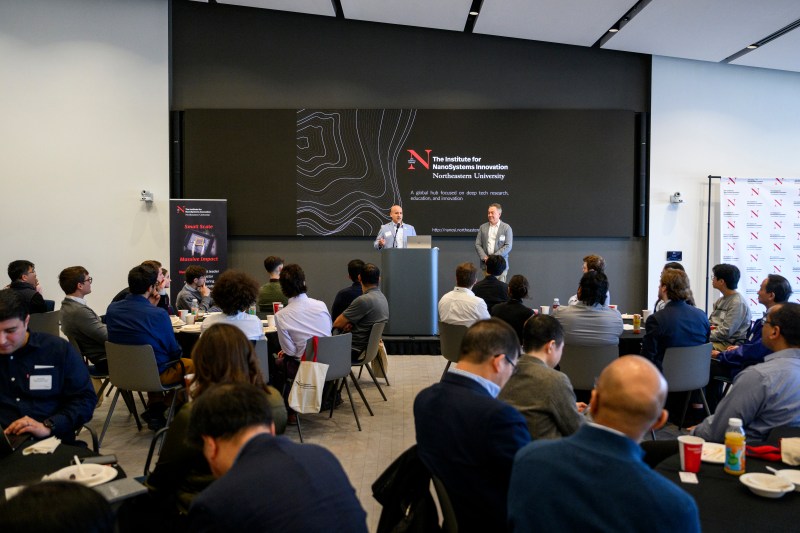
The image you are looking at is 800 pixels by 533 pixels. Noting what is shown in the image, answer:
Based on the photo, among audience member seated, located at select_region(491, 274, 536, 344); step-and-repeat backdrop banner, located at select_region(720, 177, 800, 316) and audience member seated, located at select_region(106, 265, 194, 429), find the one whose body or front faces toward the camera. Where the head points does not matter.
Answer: the step-and-repeat backdrop banner

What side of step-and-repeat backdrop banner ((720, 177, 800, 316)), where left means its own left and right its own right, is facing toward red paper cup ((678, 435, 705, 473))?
front

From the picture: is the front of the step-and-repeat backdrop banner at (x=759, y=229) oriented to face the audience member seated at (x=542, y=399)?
yes

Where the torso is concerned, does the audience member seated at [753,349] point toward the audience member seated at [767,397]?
no

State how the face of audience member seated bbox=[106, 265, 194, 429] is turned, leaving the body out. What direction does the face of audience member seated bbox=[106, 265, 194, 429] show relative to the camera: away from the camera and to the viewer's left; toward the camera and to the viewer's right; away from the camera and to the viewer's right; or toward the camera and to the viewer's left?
away from the camera and to the viewer's right

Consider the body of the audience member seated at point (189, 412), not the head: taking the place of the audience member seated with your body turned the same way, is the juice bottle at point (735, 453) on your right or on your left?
on your right

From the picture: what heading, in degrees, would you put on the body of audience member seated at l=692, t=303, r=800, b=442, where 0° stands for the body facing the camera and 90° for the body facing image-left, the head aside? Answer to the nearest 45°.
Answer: approximately 135°

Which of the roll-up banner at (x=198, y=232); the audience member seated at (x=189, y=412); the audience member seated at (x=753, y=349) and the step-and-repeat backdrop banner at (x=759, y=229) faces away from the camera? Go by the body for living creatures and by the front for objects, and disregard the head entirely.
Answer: the audience member seated at (x=189, y=412)

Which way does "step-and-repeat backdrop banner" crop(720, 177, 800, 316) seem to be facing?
toward the camera

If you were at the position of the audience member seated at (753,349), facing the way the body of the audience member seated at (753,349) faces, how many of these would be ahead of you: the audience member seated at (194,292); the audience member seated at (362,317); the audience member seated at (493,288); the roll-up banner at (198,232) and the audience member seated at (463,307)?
5

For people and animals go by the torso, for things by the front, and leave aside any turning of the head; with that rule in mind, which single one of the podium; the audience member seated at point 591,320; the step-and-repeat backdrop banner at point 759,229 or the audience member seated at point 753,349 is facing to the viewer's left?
the audience member seated at point 753,349

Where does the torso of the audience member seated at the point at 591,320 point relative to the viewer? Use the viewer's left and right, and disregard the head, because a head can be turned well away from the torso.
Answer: facing away from the viewer

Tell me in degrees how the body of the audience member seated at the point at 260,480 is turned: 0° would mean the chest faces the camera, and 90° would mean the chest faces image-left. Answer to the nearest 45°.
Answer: approximately 135°

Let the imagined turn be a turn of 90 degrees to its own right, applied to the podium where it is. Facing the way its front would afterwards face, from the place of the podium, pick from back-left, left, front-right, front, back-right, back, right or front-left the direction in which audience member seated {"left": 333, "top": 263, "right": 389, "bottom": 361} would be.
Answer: left

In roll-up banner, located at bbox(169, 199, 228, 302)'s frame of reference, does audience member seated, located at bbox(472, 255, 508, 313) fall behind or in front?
in front

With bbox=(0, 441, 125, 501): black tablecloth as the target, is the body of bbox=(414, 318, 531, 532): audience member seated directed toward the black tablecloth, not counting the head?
no

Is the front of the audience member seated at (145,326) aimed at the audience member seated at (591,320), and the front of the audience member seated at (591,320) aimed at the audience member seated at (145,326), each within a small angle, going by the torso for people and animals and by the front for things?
no

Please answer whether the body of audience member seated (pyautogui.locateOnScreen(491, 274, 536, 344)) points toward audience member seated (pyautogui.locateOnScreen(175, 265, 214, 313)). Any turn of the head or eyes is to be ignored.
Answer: no

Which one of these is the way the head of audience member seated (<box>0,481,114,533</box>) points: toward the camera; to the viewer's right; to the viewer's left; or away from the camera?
away from the camera

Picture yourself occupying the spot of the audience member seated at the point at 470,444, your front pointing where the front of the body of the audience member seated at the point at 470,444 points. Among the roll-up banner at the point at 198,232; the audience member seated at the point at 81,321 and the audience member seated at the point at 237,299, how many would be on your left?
3
